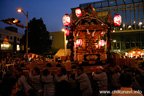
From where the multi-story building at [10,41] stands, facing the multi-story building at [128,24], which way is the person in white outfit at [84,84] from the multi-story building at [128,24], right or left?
right

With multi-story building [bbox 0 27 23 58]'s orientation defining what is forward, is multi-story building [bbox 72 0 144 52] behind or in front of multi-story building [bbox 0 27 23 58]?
in front

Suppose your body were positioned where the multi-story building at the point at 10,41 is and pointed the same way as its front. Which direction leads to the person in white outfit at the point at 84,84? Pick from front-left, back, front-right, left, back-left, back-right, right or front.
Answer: front-right

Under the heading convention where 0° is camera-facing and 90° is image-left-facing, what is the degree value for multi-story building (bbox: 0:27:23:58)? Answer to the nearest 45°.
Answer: approximately 315°
